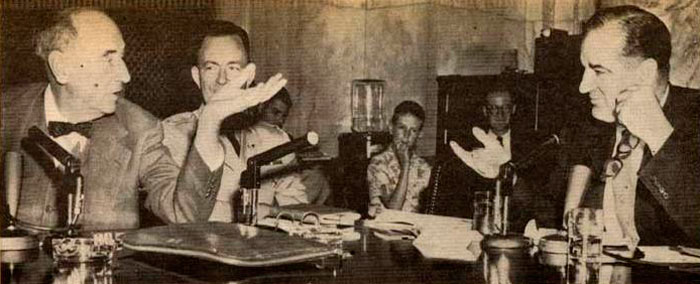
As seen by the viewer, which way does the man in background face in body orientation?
toward the camera

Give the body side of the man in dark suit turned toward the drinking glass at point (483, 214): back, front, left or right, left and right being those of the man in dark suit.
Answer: front

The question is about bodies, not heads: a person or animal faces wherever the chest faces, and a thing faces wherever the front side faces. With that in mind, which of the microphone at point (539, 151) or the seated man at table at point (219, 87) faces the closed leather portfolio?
the seated man at table

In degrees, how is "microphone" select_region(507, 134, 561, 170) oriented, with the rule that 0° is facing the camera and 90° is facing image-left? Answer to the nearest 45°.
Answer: approximately 270°

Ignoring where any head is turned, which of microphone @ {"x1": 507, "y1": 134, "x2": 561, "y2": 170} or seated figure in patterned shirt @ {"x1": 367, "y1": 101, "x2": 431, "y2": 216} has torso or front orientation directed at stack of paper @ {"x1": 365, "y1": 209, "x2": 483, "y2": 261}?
the seated figure in patterned shirt

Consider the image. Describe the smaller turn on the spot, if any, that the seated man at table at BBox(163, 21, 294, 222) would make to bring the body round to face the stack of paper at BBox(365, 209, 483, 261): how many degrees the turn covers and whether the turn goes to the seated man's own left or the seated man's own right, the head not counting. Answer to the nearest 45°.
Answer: approximately 45° to the seated man's own left

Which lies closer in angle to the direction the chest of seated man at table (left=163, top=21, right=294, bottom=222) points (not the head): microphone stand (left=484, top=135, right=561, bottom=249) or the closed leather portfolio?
the closed leather portfolio

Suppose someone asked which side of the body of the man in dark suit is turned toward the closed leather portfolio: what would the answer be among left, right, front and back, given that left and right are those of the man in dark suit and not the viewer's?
front

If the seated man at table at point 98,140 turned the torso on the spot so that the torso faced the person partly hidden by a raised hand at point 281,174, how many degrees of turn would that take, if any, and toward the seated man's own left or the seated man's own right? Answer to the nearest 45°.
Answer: approximately 45° to the seated man's own left

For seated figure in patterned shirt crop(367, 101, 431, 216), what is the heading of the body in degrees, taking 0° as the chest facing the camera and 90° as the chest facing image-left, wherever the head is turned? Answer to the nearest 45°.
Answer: approximately 0°

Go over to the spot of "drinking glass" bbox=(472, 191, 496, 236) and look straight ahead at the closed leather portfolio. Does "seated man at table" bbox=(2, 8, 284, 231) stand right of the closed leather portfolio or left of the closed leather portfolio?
right
